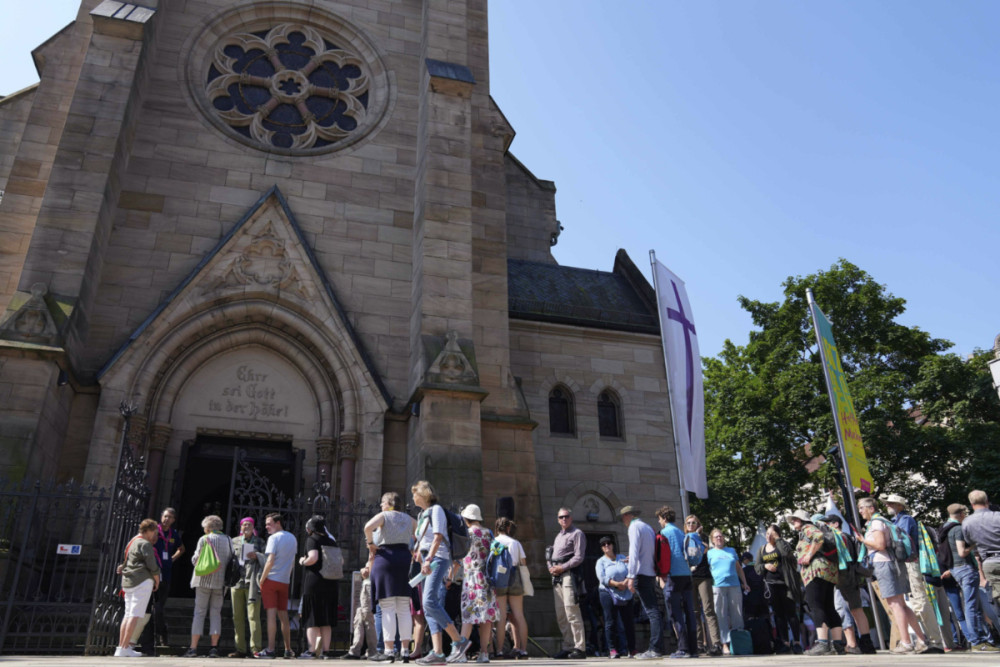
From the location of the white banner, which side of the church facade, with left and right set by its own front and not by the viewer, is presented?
left

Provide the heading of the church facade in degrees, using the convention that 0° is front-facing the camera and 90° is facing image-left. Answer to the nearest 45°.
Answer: approximately 0°

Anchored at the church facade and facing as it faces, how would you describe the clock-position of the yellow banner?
The yellow banner is roughly at 9 o'clock from the church facade.

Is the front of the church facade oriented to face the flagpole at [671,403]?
no

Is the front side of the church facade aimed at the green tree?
no

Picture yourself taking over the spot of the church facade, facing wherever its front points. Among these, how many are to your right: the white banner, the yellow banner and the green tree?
0

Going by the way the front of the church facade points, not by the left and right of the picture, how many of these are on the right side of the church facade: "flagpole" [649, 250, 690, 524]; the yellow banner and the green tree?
0
